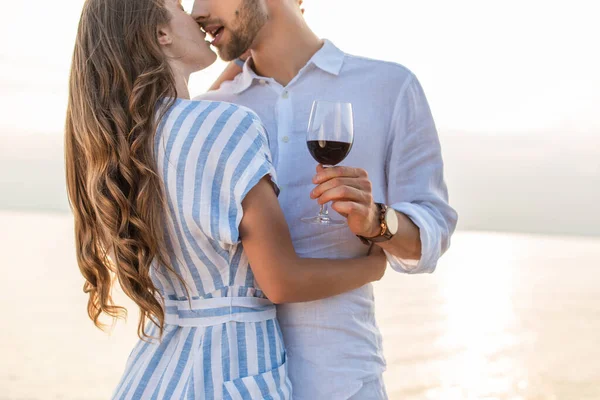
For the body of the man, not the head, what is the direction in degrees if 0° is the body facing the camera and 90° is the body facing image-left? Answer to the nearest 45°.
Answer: approximately 45°

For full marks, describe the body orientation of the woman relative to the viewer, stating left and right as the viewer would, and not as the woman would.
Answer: facing away from the viewer and to the right of the viewer

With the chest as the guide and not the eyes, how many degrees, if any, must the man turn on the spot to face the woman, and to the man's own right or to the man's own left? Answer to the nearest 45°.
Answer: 0° — they already face them

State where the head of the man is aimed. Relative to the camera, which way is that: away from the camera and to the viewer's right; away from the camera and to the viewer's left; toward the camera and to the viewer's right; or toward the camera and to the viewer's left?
toward the camera and to the viewer's left

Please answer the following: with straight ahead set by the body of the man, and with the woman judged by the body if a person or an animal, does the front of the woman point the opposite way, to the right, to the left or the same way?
the opposite way

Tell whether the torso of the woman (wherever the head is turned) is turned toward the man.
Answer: yes

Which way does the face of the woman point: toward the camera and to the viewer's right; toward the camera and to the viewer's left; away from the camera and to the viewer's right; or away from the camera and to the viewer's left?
away from the camera and to the viewer's right
